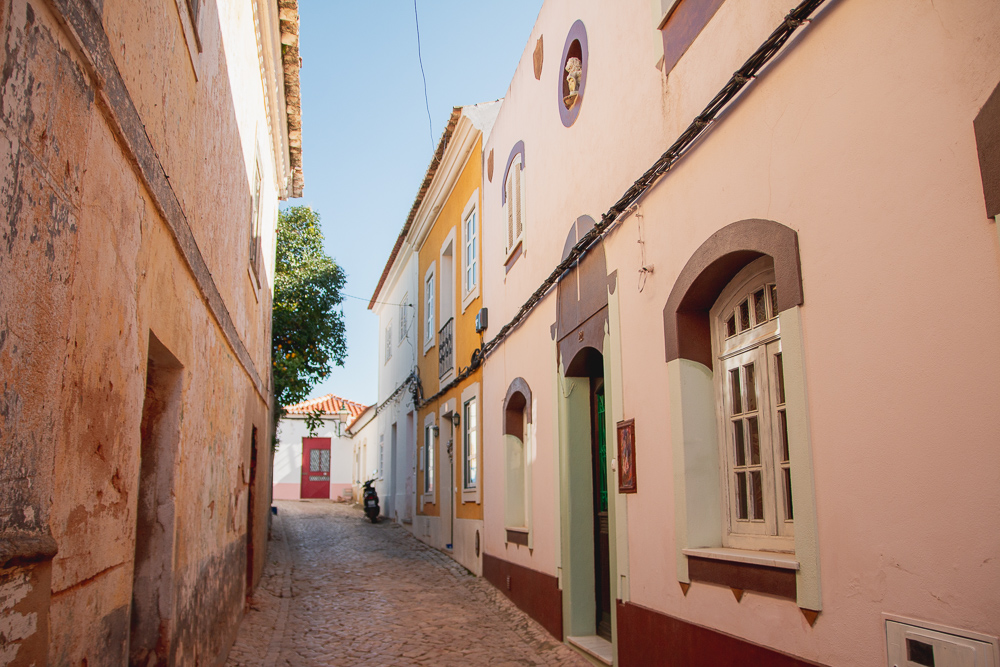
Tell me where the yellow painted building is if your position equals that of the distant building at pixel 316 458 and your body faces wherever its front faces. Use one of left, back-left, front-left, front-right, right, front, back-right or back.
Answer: front

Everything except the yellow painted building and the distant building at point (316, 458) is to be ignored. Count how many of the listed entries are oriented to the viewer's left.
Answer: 1

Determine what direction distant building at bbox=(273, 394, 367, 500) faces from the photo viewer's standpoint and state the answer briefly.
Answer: facing the viewer

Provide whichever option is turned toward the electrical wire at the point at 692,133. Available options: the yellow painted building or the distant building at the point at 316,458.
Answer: the distant building

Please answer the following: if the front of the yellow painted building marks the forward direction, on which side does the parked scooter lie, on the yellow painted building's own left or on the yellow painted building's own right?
on the yellow painted building's own right

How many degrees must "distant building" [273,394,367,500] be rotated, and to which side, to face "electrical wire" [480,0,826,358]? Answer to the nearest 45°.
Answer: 0° — it already faces it

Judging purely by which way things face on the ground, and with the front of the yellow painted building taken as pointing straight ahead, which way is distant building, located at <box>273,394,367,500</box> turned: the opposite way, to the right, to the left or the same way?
to the left

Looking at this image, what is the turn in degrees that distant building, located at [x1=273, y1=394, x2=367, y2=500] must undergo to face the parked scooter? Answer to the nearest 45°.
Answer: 0° — it already faces it

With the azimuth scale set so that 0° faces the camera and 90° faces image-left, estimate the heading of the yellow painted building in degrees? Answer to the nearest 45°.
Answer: approximately 90°

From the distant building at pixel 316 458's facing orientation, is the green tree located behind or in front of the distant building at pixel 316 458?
in front

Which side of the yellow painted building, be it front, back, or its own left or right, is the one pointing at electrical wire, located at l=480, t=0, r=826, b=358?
left

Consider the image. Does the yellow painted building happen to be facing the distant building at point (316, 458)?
no

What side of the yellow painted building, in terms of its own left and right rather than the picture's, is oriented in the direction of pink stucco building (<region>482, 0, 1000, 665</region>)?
left

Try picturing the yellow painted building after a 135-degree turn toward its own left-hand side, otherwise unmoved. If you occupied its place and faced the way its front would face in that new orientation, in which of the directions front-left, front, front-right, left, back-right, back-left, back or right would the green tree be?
back

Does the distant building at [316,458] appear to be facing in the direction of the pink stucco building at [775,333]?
yes

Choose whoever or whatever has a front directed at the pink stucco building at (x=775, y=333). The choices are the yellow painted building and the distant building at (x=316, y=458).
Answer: the distant building

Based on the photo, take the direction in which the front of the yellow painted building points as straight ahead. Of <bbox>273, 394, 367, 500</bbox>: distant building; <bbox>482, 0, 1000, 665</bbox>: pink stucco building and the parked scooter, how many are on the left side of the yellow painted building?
1
